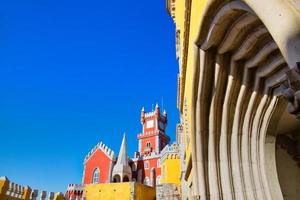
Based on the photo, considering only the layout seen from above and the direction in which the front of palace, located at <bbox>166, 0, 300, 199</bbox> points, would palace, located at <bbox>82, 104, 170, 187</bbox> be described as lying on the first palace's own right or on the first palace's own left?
on the first palace's own right

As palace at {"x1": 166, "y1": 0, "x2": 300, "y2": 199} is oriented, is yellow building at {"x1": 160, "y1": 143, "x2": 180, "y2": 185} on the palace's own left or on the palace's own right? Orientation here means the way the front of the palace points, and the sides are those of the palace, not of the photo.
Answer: on the palace's own right

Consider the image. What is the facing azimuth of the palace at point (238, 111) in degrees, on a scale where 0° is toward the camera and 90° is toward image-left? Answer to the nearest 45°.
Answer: approximately 45°
